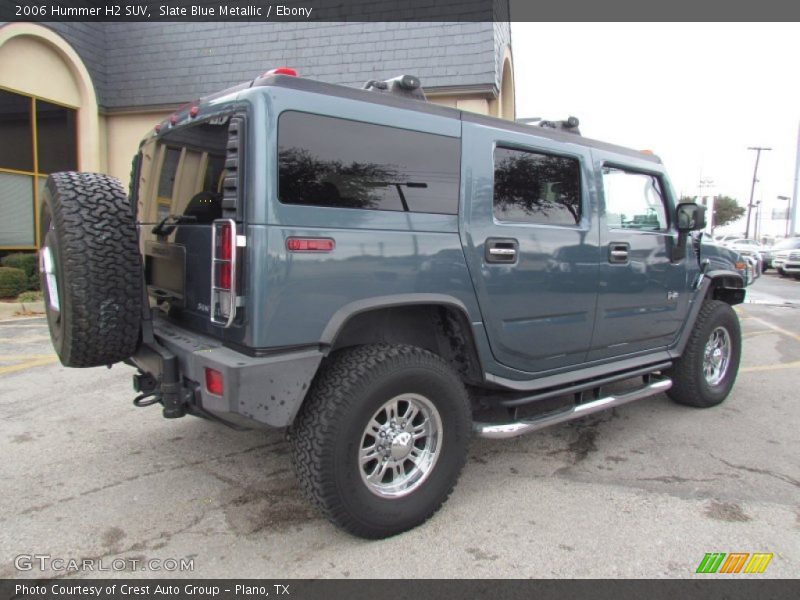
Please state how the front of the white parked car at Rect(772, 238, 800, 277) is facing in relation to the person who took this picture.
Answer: facing the viewer and to the left of the viewer

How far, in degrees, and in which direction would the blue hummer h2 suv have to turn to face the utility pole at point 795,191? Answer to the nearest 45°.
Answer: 0° — it already faces it

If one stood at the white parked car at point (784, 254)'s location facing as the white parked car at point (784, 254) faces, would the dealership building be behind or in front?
in front

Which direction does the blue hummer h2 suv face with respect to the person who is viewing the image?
facing away from the viewer and to the right of the viewer

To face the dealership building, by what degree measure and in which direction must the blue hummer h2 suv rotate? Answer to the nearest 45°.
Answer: approximately 90° to its left

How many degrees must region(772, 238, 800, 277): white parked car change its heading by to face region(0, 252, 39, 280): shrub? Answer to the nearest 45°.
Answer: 0° — it already faces it

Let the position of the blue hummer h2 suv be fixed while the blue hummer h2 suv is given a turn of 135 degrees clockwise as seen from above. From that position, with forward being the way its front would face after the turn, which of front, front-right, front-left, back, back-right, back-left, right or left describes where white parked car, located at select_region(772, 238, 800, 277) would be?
back-left

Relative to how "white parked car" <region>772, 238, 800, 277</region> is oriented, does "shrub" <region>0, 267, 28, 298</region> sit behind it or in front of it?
in front
